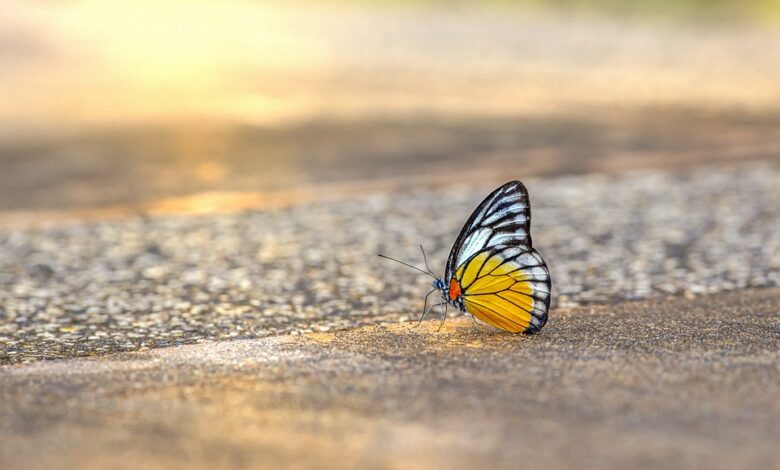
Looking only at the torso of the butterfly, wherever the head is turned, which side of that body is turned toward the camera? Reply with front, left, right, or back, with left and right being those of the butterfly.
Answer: left
